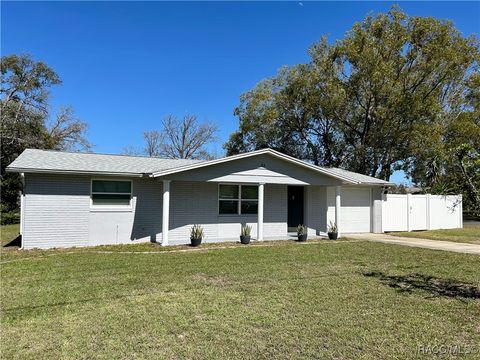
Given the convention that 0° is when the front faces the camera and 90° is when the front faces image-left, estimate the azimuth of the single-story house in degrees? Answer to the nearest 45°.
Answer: approximately 315°

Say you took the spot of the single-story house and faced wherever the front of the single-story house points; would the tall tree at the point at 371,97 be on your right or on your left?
on your left
